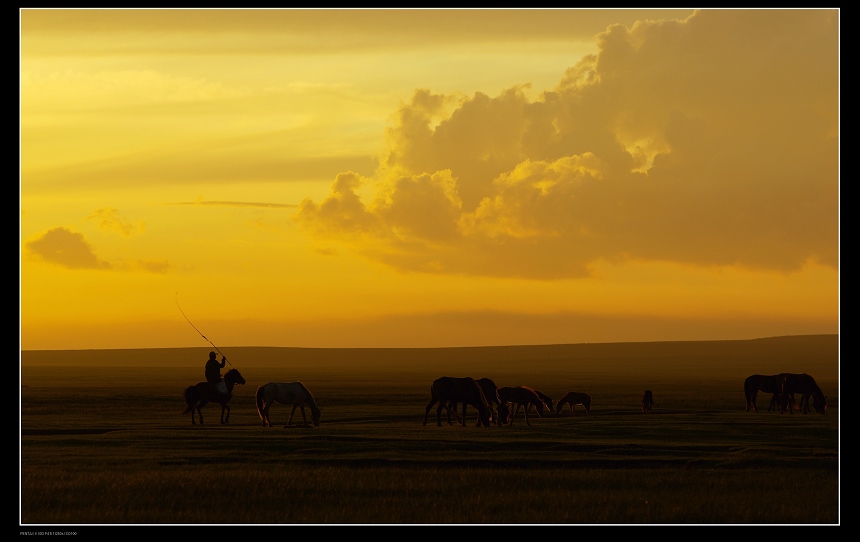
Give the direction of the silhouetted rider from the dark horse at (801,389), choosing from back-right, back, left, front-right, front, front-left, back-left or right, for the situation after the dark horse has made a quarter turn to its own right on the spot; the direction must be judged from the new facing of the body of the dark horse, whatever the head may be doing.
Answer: front-right

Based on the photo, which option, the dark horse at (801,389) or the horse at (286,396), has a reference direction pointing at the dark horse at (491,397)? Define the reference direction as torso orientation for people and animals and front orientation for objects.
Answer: the horse

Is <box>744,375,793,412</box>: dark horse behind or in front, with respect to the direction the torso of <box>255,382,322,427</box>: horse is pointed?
in front

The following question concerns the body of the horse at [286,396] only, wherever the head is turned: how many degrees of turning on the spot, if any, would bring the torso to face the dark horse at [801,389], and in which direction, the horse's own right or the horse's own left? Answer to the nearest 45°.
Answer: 0° — it already faces it

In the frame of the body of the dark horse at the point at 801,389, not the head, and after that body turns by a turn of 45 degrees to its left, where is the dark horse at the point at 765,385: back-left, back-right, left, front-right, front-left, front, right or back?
left

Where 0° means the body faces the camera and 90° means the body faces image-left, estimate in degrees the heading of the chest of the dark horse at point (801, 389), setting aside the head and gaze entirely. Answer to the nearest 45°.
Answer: approximately 270°

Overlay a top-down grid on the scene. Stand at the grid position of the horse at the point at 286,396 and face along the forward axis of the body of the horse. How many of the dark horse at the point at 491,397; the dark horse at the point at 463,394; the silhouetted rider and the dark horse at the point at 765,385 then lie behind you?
1

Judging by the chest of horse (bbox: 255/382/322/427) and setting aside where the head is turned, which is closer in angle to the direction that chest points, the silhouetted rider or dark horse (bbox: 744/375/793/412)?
the dark horse

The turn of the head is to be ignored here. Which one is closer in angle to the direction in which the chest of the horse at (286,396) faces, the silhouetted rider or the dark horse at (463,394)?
the dark horse

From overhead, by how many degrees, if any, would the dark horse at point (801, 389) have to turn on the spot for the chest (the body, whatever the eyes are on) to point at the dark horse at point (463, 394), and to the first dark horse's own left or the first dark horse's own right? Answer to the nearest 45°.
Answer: approximately 135° to the first dark horse's own right

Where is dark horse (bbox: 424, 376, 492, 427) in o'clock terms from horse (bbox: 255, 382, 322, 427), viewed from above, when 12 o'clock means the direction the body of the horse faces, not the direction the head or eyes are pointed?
The dark horse is roughly at 12 o'clock from the horse.

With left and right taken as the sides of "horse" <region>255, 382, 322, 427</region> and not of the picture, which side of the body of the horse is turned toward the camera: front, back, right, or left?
right

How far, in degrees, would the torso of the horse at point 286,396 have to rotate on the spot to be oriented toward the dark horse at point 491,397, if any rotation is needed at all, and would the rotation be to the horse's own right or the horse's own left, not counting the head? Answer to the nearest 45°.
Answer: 0° — it already faces it
